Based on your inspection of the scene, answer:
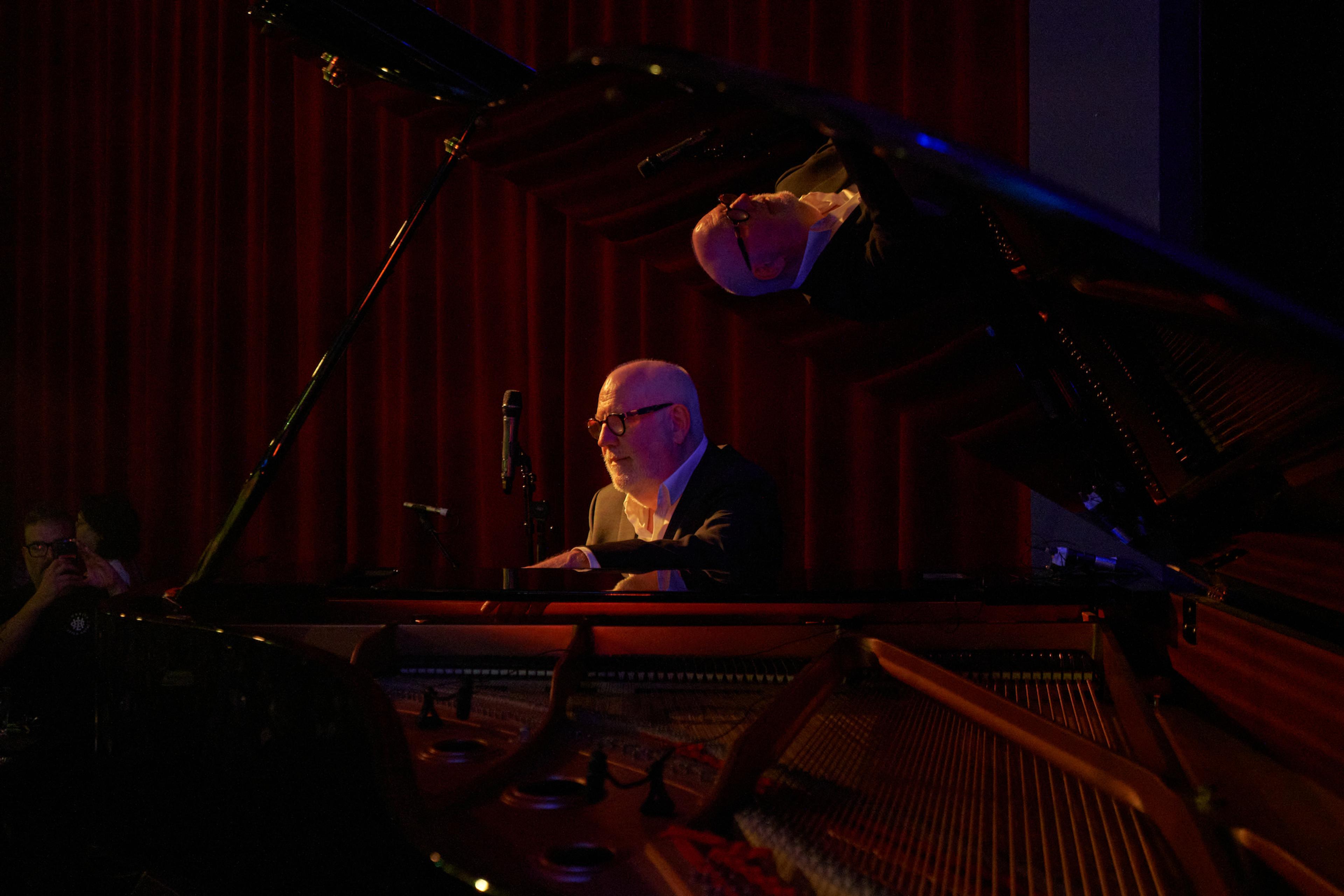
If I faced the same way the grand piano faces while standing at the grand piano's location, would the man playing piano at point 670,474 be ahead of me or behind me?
ahead

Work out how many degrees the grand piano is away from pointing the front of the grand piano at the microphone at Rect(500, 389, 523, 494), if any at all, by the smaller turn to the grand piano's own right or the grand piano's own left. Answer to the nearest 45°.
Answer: approximately 45° to the grand piano's own left

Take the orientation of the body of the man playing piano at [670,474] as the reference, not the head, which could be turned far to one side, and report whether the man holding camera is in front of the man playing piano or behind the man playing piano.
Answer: in front

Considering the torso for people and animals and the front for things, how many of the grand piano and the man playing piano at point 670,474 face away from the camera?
1

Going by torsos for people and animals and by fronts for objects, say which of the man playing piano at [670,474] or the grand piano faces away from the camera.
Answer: the grand piano

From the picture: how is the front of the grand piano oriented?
away from the camera

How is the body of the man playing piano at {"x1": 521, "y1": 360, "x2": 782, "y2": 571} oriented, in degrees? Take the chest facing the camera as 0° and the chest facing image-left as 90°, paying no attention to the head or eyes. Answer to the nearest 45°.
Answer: approximately 45°

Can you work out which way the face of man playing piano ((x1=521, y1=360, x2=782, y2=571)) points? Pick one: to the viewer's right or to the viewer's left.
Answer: to the viewer's left
